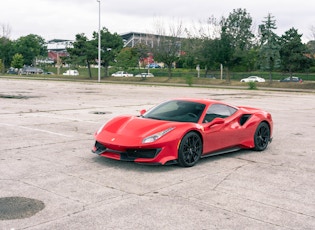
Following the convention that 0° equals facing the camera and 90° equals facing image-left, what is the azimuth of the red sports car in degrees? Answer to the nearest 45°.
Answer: approximately 45°
